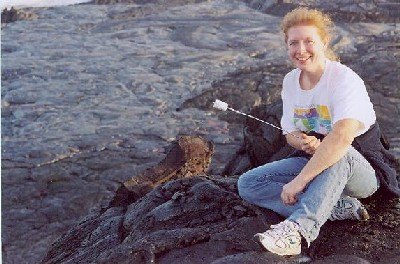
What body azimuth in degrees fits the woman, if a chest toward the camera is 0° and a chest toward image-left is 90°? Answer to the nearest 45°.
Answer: approximately 45°
